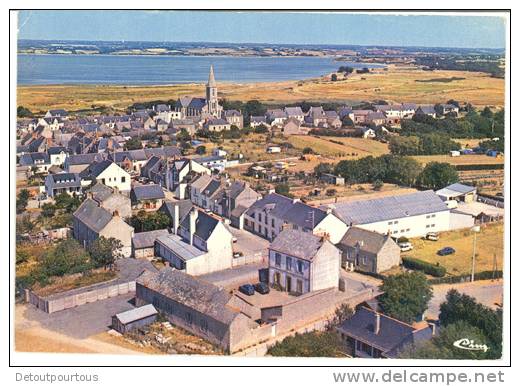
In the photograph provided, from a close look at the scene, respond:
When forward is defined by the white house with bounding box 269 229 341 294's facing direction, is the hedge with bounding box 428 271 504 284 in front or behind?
behind

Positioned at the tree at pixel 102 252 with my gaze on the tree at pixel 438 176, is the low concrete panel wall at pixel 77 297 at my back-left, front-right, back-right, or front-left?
back-right

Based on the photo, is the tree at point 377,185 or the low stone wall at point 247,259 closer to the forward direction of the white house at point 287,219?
the low stone wall

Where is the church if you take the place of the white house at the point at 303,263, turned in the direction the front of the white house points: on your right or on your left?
on your right
